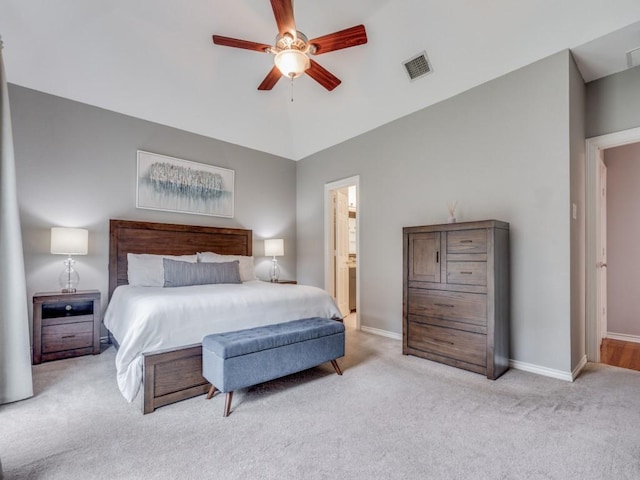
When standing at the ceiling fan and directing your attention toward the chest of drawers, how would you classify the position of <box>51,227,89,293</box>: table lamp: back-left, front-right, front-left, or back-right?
back-left

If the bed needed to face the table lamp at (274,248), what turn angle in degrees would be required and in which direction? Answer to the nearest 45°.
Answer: approximately 90° to its left

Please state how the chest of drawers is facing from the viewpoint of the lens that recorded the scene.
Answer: facing the viewer and to the left of the viewer

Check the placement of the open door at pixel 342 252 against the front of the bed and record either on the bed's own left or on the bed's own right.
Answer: on the bed's own left

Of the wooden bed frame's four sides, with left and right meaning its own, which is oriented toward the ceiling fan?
front

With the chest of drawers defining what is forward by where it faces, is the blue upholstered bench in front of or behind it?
in front

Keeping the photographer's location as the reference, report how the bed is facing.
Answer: facing the viewer and to the right of the viewer

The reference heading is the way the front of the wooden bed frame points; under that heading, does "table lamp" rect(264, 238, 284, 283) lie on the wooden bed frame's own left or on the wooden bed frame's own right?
on the wooden bed frame's own left

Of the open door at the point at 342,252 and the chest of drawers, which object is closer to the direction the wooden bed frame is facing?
the chest of drawers

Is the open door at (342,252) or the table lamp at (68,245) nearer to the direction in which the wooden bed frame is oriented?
the open door

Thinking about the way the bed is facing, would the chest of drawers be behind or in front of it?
in front

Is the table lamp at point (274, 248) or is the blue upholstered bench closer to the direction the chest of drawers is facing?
the blue upholstered bench
